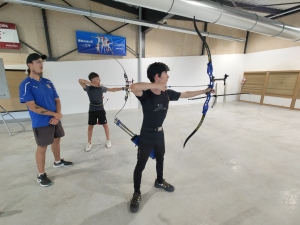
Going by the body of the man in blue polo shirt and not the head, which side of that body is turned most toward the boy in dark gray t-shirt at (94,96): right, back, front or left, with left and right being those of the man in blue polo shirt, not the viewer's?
left

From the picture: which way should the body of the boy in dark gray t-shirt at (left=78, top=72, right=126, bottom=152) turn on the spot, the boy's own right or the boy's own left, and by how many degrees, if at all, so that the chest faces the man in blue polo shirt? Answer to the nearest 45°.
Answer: approximately 45° to the boy's own right

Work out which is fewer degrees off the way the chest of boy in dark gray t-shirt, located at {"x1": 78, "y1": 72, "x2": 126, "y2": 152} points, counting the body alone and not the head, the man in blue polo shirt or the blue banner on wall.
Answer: the man in blue polo shirt

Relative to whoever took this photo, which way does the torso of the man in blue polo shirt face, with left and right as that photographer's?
facing the viewer and to the right of the viewer

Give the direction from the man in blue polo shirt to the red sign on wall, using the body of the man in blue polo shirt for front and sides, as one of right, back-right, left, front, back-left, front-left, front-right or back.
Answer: back-left

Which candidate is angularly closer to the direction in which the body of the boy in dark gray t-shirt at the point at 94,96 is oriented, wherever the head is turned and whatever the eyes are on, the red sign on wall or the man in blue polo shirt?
the man in blue polo shirt

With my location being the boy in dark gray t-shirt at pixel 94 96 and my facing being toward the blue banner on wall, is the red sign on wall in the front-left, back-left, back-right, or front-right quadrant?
front-left

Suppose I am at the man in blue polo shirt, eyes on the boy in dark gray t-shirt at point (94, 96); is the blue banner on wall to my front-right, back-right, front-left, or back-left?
front-left

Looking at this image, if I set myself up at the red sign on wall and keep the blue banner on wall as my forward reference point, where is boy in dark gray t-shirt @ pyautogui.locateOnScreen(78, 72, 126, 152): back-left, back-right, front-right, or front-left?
front-right

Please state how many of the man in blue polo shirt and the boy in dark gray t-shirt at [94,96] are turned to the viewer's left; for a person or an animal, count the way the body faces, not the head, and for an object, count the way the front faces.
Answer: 0

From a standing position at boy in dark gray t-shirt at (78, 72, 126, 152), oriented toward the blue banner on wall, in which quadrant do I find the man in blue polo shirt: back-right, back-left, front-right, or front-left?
back-left

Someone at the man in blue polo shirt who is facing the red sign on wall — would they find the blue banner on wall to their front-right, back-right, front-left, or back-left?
front-right

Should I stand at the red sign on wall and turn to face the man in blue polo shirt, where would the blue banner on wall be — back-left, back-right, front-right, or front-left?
front-left

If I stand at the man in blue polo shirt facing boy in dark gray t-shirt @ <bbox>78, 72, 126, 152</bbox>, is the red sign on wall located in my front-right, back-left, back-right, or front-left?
front-left

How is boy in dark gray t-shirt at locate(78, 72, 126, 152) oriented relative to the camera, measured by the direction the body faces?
toward the camera

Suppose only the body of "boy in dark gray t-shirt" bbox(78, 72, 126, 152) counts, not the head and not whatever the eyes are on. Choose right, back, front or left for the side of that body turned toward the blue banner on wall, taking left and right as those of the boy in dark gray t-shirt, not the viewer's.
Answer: back

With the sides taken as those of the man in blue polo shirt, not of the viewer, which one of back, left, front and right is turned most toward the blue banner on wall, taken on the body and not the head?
left
